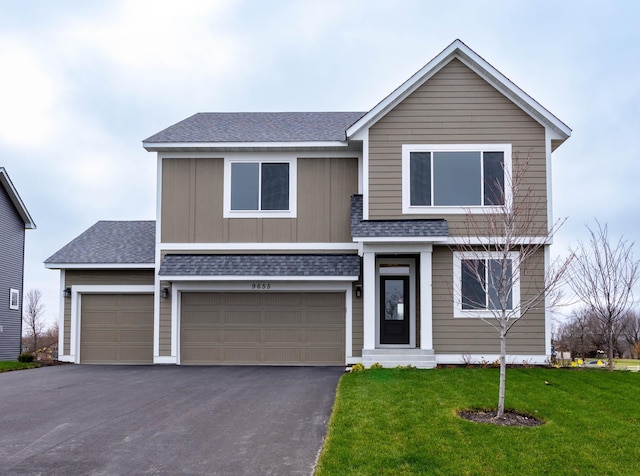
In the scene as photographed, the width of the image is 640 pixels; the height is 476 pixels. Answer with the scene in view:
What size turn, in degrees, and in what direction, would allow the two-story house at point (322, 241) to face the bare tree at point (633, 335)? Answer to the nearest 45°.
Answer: approximately 135° to its left

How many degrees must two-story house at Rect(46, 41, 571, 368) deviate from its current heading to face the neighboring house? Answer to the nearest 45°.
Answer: approximately 135° to its right

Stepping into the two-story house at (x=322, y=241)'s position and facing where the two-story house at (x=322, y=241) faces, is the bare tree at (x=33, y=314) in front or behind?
behind

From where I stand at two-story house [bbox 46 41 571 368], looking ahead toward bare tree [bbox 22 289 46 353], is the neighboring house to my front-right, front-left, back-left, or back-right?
front-left

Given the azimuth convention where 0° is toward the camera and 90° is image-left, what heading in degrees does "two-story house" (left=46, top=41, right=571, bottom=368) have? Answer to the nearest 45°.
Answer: approximately 0°
